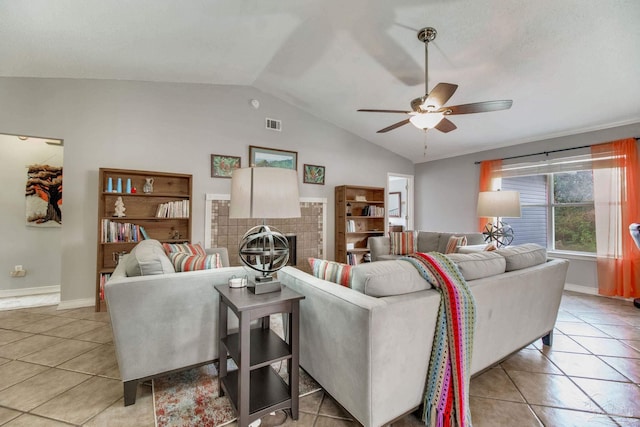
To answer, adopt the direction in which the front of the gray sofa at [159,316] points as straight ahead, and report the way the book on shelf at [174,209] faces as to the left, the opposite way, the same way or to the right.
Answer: to the right

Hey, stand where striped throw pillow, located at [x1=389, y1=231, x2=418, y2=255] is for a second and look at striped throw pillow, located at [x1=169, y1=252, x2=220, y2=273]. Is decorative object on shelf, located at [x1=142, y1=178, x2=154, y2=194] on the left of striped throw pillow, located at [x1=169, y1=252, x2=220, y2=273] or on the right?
right

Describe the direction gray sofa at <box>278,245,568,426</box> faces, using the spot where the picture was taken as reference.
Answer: facing away from the viewer and to the left of the viewer

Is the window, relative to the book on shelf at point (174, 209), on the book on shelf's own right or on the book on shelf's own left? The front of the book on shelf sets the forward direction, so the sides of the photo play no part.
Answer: on the book on shelf's own left

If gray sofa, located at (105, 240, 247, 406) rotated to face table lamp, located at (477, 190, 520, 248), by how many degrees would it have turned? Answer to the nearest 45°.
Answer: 0° — it already faces it

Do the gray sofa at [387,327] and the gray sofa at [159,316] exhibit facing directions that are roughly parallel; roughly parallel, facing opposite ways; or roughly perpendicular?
roughly perpendicular

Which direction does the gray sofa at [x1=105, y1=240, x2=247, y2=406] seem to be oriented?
to the viewer's right

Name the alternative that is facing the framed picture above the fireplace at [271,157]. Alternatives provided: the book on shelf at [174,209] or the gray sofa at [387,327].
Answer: the gray sofa

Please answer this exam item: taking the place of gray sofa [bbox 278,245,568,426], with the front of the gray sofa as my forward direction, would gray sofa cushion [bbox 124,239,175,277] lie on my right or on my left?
on my left

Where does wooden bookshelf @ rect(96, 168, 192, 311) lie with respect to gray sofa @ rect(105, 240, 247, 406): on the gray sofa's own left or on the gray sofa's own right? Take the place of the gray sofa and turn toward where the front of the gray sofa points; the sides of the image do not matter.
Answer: on the gray sofa's own left

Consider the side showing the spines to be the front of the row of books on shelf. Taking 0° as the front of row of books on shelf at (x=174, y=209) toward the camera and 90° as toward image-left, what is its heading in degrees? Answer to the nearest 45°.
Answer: approximately 0°

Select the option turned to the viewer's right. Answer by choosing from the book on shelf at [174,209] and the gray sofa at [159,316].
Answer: the gray sofa

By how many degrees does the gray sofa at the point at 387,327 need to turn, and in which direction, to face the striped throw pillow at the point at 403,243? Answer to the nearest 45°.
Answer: approximately 45° to its right
